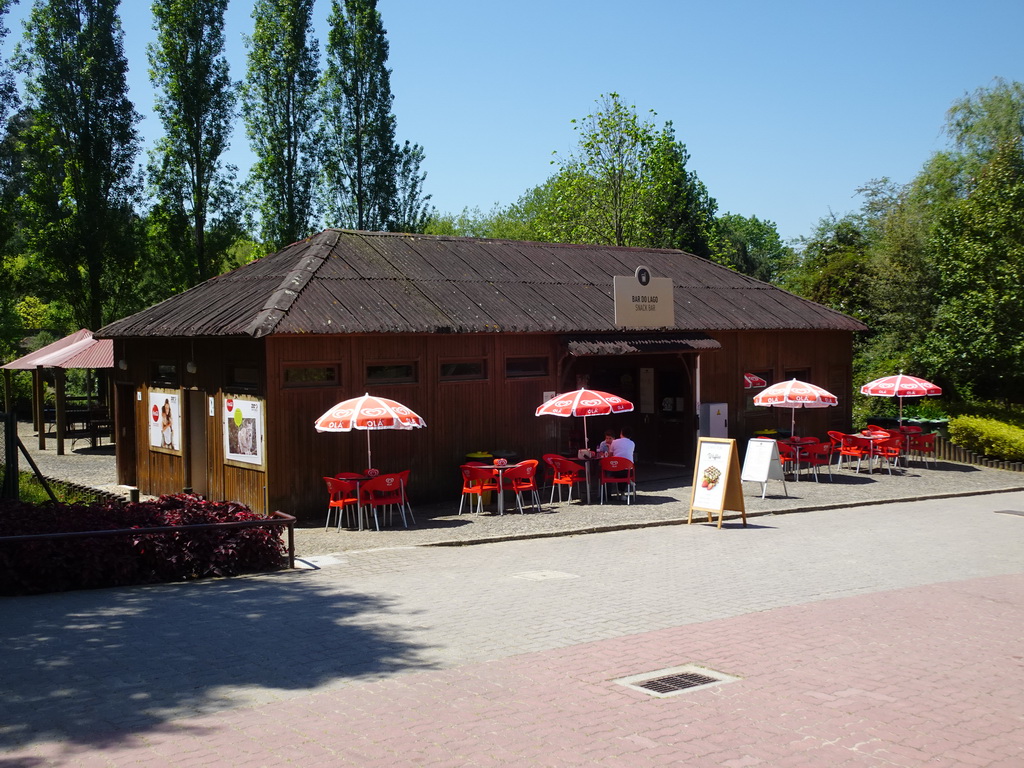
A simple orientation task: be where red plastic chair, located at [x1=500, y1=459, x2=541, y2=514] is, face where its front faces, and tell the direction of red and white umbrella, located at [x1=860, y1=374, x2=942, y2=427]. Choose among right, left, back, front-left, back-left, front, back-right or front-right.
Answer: right

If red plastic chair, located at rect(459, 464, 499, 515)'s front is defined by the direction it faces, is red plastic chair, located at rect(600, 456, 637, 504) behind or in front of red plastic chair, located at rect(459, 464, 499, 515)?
in front

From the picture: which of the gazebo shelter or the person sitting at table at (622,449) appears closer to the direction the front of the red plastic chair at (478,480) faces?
the person sitting at table

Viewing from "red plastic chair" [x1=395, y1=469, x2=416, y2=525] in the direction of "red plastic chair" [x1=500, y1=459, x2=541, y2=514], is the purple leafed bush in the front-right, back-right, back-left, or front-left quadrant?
back-right

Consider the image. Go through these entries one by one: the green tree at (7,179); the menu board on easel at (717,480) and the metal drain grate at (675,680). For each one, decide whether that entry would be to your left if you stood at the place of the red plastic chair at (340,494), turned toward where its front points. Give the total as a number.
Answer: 1

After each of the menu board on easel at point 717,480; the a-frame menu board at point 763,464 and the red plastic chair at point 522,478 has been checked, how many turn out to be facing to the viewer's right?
0

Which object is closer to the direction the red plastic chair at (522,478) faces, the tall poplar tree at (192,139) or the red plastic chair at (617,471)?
the tall poplar tree

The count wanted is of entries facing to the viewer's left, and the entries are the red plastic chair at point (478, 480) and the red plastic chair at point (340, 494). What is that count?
0

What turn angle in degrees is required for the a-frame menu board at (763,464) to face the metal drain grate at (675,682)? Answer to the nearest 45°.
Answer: approximately 45° to its left

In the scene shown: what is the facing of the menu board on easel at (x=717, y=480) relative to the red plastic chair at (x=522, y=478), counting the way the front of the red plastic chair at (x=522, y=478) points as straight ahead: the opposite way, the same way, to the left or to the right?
to the left

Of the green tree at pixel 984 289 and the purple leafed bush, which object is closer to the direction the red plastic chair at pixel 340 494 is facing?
the green tree

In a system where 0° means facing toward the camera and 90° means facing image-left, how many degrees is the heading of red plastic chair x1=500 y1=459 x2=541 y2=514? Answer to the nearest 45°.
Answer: approximately 135°

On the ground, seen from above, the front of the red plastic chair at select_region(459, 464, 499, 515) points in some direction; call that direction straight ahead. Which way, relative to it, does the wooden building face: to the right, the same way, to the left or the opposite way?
to the right
